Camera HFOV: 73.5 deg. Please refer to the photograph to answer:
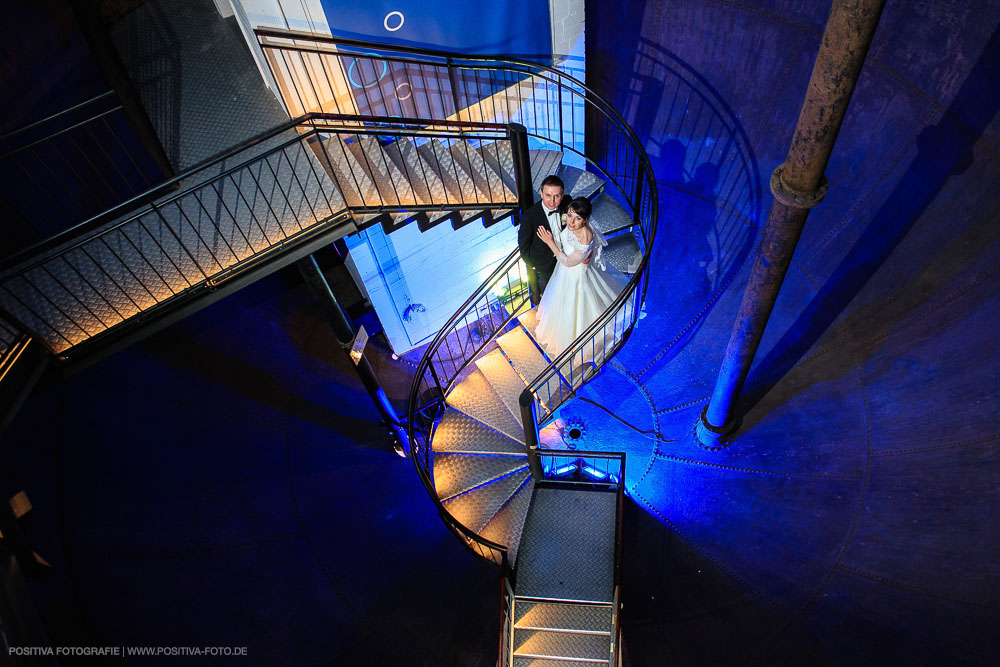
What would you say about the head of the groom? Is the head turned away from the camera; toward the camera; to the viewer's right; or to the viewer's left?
toward the camera

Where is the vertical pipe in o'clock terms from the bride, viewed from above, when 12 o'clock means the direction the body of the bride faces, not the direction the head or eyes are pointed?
The vertical pipe is roughly at 9 o'clock from the bride.

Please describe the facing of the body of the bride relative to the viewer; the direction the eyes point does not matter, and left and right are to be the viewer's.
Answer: facing the viewer and to the left of the viewer
